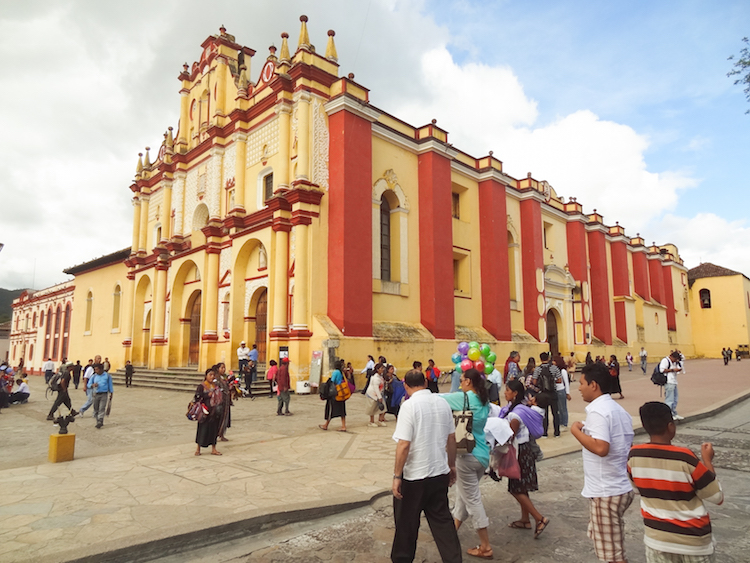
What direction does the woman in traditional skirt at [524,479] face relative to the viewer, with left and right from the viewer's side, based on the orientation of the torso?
facing to the left of the viewer

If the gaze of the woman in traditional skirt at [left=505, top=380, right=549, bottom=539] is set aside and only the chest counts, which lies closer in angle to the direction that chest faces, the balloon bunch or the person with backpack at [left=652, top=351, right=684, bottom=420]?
the balloon bunch

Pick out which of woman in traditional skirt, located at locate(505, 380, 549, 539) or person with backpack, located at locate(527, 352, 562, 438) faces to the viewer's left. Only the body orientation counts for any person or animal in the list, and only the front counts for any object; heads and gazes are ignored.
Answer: the woman in traditional skirt

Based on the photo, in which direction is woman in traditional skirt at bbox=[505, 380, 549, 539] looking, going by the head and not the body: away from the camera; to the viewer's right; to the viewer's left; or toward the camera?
to the viewer's left

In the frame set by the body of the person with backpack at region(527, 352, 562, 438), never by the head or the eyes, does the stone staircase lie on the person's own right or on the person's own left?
on the person's own left

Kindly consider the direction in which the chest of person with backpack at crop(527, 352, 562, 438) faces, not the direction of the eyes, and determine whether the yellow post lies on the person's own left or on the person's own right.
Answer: on the person's own left

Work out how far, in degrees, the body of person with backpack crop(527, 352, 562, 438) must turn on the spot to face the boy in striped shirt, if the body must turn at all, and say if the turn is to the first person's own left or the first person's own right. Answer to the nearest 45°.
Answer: approximately 180°

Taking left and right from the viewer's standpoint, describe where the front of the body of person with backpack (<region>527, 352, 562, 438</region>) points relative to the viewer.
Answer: facing away from the viewer

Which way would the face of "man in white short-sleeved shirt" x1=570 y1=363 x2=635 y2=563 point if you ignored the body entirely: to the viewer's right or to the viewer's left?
to the viewer's left
